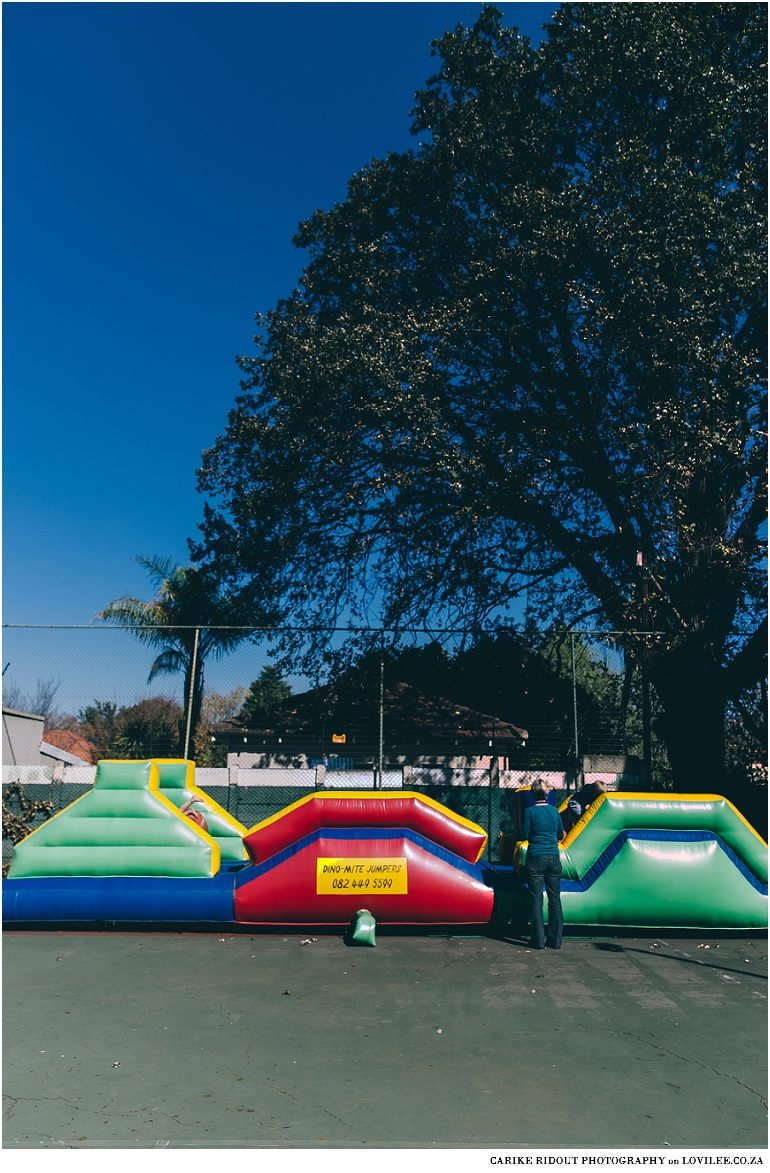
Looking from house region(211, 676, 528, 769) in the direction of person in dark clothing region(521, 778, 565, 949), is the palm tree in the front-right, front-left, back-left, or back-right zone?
back-right

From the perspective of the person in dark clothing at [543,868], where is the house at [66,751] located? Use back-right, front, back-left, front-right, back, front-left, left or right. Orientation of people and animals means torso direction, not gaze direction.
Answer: front-left

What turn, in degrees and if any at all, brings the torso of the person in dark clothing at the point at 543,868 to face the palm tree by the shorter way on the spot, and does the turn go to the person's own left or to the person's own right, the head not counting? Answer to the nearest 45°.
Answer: approximately 45° to the person's own left

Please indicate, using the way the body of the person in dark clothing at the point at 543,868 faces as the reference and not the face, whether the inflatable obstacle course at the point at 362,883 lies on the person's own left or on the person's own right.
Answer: on the person's own left

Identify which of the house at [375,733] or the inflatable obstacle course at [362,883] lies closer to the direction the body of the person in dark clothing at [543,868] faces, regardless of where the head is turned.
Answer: the house

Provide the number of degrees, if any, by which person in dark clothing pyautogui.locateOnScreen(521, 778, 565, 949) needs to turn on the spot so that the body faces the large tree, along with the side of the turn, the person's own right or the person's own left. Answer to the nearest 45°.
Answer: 0° — they already face it

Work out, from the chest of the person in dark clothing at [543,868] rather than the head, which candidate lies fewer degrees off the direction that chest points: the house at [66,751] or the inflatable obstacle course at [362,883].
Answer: the house

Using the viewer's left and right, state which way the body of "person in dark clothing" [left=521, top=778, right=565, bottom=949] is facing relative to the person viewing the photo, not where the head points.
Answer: facing away from the viewer
